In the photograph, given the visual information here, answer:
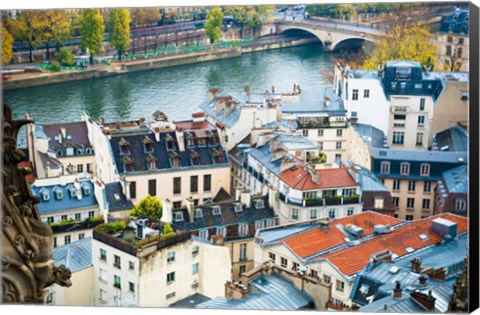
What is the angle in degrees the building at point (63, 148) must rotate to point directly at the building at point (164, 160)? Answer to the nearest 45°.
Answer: approximately 90° to its left

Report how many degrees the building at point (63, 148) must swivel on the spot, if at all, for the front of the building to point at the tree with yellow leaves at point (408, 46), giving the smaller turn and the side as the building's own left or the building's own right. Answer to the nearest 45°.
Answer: approximately 90° to the building's own left

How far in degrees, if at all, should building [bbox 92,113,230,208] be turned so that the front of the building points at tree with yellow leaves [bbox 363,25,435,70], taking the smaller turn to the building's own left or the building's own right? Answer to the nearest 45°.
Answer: approximately 90° to the building's own left

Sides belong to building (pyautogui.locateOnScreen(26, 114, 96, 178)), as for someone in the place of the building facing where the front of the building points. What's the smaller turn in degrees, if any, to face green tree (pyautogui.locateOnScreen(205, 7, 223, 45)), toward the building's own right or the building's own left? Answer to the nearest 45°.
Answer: approximately 180°

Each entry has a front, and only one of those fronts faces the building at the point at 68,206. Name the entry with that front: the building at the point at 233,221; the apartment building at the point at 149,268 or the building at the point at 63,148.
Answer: the building at the point at 63,148

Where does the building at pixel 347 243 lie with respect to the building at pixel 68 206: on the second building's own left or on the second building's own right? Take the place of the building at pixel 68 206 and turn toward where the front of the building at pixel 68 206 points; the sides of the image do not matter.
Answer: on the second building's own left

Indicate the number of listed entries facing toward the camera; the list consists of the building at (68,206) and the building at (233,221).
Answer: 2

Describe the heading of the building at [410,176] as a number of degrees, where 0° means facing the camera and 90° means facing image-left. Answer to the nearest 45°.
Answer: approximately 0°

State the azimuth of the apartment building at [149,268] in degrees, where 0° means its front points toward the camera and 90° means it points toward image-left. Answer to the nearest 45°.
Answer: approximately 45°

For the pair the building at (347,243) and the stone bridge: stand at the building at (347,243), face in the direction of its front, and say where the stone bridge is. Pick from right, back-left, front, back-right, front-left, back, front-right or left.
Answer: back-right

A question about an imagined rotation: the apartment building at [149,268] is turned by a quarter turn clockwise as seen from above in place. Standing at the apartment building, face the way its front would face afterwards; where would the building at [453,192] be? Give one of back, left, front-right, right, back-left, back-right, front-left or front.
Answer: back-right

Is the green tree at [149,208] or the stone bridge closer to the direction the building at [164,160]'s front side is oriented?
the green tree
